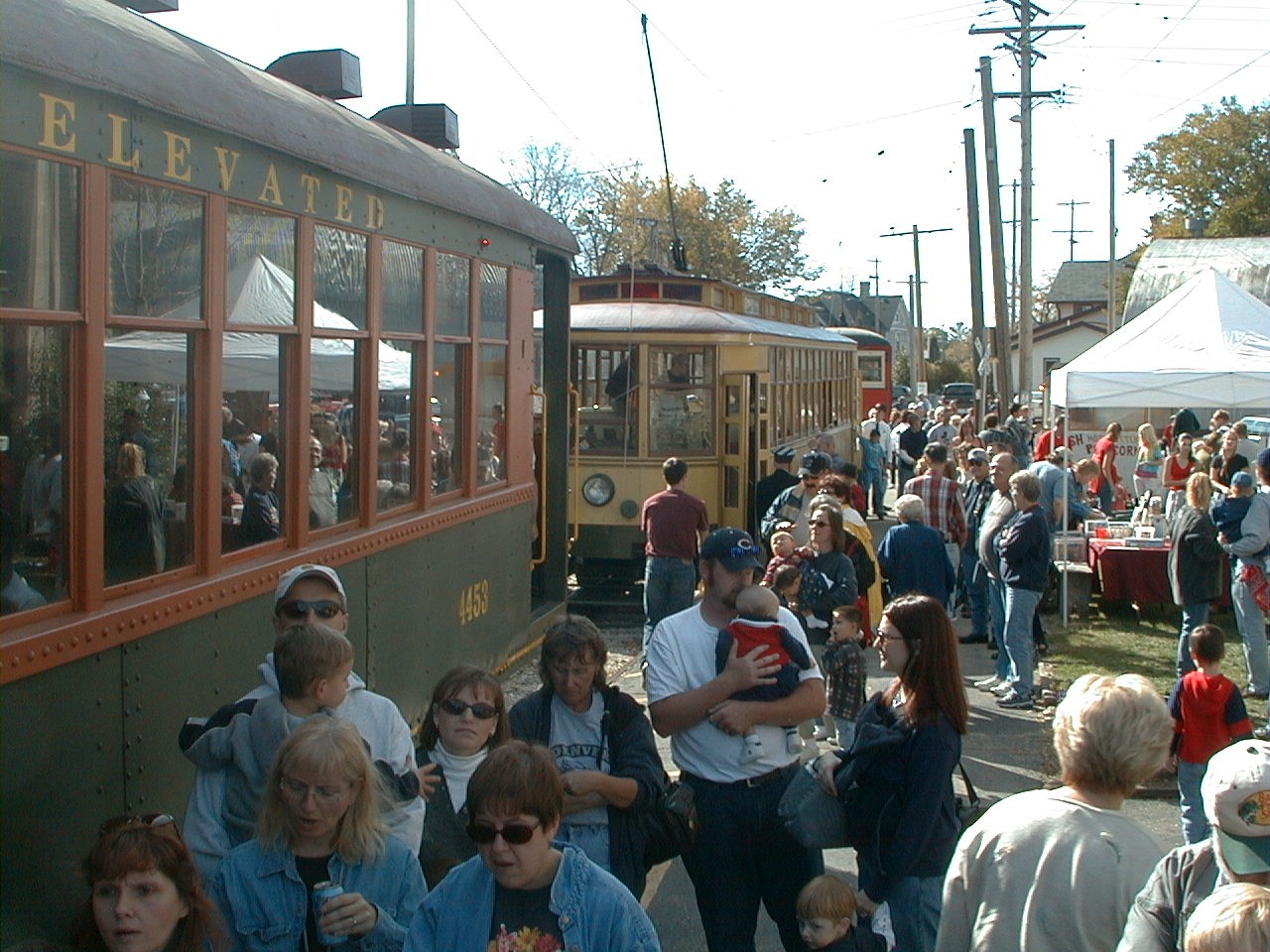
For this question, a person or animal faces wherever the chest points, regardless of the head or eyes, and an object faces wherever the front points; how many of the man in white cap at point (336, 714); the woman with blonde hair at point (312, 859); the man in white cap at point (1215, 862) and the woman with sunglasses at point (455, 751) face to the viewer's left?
0

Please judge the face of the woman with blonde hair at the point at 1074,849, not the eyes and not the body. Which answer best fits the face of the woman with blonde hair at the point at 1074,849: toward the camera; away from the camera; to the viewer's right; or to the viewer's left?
away from the camera

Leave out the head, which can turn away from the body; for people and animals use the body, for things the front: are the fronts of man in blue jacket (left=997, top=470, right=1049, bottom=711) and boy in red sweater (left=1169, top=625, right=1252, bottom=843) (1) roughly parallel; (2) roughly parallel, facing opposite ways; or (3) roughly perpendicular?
roughly perpendicular

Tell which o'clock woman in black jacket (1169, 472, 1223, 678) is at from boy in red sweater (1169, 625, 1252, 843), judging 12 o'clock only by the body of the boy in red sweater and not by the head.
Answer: The woman in black jacket is roughly at 12 o'clock from the boy in red sweater.

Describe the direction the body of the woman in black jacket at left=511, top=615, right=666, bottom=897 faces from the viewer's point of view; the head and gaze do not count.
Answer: toward the camera

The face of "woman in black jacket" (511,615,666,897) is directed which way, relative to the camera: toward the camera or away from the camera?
toward the camera

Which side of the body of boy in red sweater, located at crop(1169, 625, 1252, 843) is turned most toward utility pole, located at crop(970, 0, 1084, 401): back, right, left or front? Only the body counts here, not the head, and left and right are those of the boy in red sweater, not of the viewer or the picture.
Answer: front

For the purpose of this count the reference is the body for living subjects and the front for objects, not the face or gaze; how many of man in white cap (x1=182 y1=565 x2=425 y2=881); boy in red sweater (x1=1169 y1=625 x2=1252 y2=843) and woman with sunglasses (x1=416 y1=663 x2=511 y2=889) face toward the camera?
2

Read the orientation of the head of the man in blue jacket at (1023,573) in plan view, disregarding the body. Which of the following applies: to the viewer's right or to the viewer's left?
to the viewer's left

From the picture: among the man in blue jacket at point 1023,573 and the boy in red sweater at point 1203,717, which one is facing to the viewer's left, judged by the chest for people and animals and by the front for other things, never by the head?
the man in blue jacket

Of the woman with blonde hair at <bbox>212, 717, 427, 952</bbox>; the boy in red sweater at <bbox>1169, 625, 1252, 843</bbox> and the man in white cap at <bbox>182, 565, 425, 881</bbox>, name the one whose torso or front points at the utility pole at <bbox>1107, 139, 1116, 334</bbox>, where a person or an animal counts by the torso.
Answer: the boy in red sweater

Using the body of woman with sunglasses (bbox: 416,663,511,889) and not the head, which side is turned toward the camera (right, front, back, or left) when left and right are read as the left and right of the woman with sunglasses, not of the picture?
front

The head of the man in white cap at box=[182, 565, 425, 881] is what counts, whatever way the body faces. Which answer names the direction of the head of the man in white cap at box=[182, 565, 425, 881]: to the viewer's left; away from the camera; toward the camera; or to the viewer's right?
toward the camera

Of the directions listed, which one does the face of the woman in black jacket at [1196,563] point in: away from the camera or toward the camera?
away from the camera

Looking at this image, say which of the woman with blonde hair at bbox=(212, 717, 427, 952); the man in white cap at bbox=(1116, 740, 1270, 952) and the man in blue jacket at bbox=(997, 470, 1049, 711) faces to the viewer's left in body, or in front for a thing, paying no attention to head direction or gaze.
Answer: the man in blue jacket

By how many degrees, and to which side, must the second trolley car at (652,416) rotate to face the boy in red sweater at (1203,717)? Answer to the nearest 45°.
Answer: approximately 45° to its left

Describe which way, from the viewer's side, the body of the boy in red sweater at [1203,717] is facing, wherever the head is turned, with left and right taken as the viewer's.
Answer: facing away from the viewer

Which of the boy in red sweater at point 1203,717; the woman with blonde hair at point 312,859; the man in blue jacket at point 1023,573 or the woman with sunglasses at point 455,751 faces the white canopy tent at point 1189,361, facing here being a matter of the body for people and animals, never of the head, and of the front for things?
the boy in red sweater

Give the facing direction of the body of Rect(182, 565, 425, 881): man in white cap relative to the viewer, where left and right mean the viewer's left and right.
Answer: facing the viewer

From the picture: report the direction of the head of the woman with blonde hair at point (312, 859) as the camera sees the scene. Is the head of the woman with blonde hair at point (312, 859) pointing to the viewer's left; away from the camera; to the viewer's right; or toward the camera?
toward the camera

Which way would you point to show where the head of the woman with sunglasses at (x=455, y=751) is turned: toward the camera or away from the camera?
toward the camera
